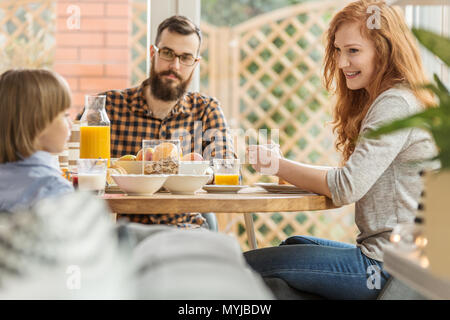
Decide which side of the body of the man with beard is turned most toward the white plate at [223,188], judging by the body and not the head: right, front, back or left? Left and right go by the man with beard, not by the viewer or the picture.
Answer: front

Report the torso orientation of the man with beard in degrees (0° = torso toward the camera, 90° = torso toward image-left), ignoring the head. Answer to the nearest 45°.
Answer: approximately 0°

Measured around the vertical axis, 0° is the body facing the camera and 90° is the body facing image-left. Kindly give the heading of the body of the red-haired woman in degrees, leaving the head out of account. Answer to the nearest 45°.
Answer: approximately 90°

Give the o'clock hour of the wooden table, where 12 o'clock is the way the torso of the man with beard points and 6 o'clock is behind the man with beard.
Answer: The wooden table is roughly at 12 o'clock from the man with beard.

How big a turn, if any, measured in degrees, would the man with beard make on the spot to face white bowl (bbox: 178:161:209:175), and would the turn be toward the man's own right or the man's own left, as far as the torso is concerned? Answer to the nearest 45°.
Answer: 0° — they already face it

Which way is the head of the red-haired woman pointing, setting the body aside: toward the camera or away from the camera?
toward the camera

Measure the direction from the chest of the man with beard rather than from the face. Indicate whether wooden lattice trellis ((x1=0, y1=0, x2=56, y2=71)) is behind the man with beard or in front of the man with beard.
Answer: behind

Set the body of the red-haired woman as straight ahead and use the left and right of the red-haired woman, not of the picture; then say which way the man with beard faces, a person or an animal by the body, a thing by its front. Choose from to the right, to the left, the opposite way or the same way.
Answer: to the left

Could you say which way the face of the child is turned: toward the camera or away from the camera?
away from the camera

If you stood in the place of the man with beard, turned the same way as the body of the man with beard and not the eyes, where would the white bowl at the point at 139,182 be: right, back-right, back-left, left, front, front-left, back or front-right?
front

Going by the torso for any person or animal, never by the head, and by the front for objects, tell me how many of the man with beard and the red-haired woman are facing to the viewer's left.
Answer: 1

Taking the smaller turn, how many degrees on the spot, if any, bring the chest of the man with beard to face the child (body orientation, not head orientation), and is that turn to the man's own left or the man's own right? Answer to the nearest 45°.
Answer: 0° — they already face them

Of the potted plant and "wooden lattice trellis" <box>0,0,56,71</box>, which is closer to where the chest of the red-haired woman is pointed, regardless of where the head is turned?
the wooden lattice trellis
